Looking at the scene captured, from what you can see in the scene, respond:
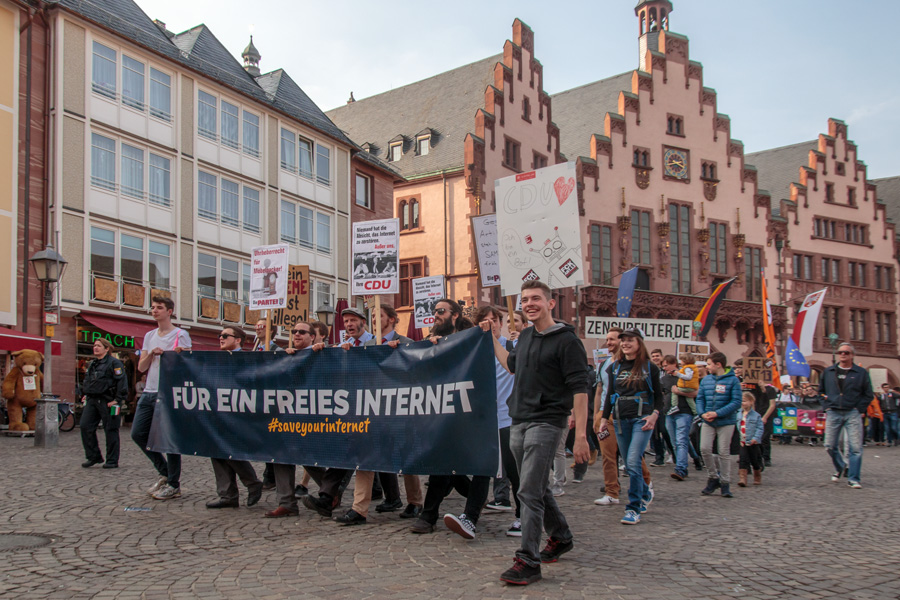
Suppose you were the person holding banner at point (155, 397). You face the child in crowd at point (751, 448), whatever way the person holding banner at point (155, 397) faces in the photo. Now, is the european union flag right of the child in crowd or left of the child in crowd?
left

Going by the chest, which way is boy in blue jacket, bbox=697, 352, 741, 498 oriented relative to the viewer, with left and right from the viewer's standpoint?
facing the viewer and to the left of the viewer

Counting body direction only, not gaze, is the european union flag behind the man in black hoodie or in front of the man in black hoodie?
behind

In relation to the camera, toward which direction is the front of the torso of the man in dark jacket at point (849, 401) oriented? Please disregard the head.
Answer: toward the camera

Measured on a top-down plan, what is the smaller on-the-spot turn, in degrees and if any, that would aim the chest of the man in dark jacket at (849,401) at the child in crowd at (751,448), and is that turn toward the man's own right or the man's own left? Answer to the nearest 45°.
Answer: approximately 90° to the man's own right

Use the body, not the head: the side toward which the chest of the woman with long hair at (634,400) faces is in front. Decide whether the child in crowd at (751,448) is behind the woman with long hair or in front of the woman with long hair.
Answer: behind

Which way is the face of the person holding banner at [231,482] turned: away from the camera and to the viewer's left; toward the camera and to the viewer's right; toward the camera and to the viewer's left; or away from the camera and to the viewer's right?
toward the camera and to the viewer's left

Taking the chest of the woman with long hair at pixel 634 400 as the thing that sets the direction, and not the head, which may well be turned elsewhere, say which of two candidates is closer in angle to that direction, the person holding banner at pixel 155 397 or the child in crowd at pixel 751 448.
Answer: the person holding banner

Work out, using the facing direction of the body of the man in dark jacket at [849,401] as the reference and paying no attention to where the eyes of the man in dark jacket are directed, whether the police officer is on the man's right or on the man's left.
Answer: on the man's right

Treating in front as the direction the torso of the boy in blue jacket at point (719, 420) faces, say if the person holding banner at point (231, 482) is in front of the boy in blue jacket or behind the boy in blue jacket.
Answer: in front

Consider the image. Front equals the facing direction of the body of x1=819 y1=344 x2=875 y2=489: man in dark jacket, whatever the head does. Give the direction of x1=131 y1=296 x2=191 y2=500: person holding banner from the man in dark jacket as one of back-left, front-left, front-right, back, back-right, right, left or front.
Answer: front-right

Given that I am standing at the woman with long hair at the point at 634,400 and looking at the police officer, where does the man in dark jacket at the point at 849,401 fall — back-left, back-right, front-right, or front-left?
back-right

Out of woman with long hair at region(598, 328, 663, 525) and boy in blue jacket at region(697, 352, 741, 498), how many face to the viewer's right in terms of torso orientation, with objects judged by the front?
0

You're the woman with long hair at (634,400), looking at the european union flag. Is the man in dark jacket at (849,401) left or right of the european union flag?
right

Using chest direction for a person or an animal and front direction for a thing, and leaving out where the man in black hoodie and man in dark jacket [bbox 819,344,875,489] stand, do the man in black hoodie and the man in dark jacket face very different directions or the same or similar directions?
same or similar directions
